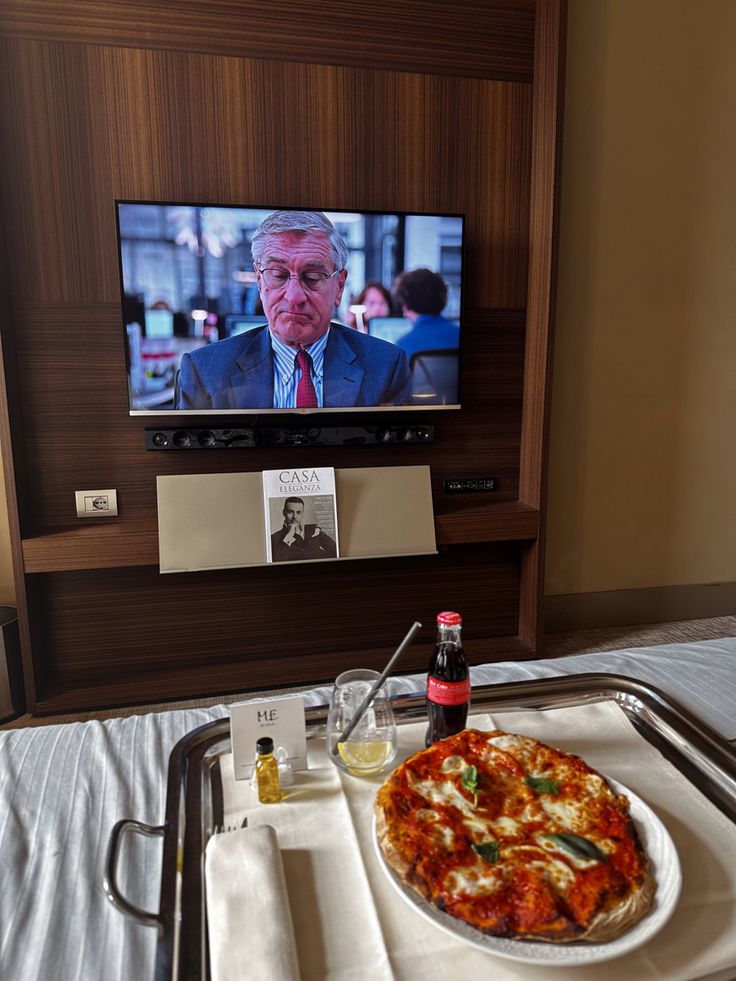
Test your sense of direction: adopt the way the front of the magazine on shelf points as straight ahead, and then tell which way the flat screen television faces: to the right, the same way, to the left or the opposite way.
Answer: the same way

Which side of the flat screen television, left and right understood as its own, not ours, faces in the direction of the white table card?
front

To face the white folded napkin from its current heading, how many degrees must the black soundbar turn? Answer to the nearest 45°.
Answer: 0° — it already faces it

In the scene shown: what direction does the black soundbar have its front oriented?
toward the camera

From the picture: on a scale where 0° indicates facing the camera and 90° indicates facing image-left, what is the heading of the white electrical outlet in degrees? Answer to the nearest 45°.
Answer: approximately 0°

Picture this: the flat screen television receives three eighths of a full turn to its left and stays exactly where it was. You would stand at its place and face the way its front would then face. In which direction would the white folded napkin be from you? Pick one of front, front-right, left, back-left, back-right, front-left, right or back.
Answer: back-right

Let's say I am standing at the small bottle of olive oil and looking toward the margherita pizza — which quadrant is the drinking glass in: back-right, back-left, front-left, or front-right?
front-left

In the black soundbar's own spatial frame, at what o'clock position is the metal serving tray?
The metal serving tray is roughly at 12 o'clock from the black soundbar.

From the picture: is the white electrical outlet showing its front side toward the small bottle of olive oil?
yes

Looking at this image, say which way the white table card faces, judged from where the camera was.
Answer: facing the viewer

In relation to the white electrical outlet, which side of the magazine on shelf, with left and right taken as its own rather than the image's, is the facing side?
right

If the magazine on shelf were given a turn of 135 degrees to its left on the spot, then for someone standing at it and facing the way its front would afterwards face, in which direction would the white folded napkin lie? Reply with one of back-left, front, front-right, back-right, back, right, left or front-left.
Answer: back-right
